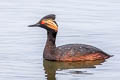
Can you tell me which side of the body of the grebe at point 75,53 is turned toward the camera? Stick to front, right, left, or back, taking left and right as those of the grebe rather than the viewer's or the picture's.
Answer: left
